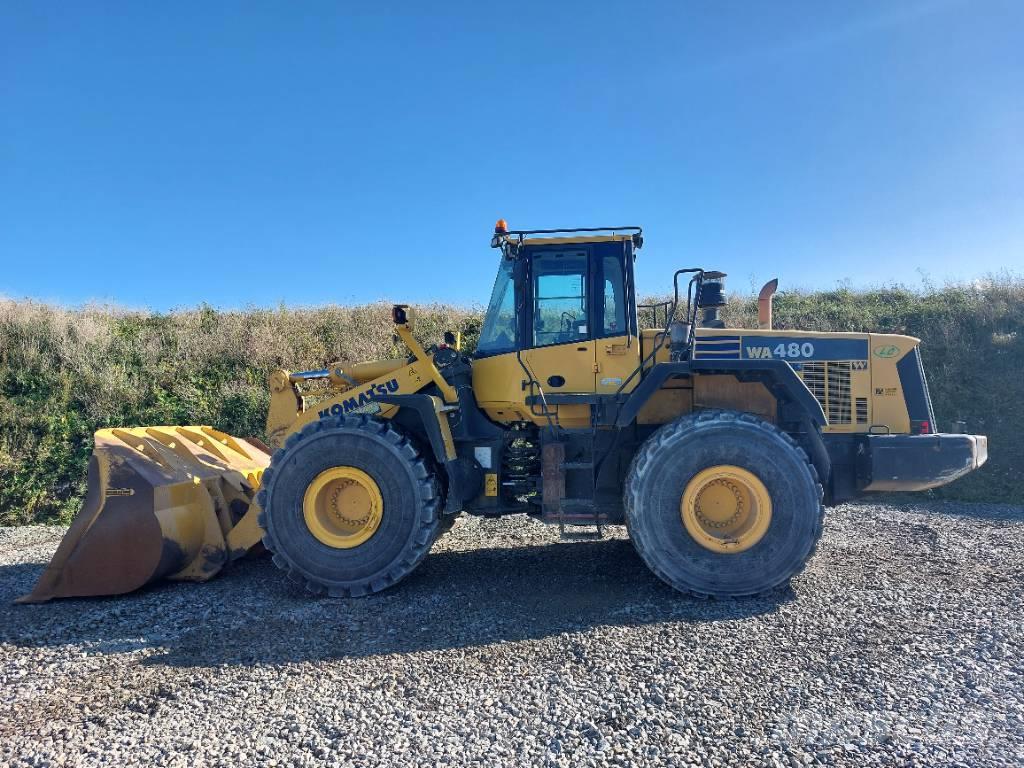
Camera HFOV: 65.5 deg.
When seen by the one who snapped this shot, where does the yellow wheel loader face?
facing to the left of the viewer
